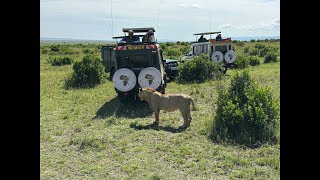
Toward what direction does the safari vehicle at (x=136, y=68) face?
away from the camera

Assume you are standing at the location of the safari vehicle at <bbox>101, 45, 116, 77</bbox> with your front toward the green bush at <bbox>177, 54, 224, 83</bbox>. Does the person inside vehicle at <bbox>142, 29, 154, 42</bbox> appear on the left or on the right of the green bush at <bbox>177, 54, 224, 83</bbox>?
right

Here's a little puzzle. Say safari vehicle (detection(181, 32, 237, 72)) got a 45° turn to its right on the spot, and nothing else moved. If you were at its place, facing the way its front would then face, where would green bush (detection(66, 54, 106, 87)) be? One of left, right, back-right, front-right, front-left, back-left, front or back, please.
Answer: back-left

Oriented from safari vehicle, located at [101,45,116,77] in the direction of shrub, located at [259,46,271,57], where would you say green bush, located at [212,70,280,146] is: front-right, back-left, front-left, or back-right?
back-right

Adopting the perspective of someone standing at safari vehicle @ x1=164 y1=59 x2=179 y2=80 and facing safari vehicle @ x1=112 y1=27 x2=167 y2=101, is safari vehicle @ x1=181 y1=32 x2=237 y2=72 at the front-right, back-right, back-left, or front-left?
back-left

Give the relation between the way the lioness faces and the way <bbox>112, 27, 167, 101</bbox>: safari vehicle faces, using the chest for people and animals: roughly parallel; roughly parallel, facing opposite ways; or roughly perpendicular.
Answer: roughly perpendicular

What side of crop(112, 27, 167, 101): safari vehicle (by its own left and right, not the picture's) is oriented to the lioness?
back

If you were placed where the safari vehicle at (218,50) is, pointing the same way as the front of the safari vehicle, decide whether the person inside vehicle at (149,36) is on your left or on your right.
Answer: on your left

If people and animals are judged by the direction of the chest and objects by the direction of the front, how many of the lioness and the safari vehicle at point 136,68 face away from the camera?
1

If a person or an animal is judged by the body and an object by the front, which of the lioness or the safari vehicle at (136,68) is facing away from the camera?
the safari vehicle

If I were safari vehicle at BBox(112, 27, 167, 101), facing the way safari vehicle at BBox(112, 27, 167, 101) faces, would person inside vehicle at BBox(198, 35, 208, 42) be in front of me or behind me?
in front
